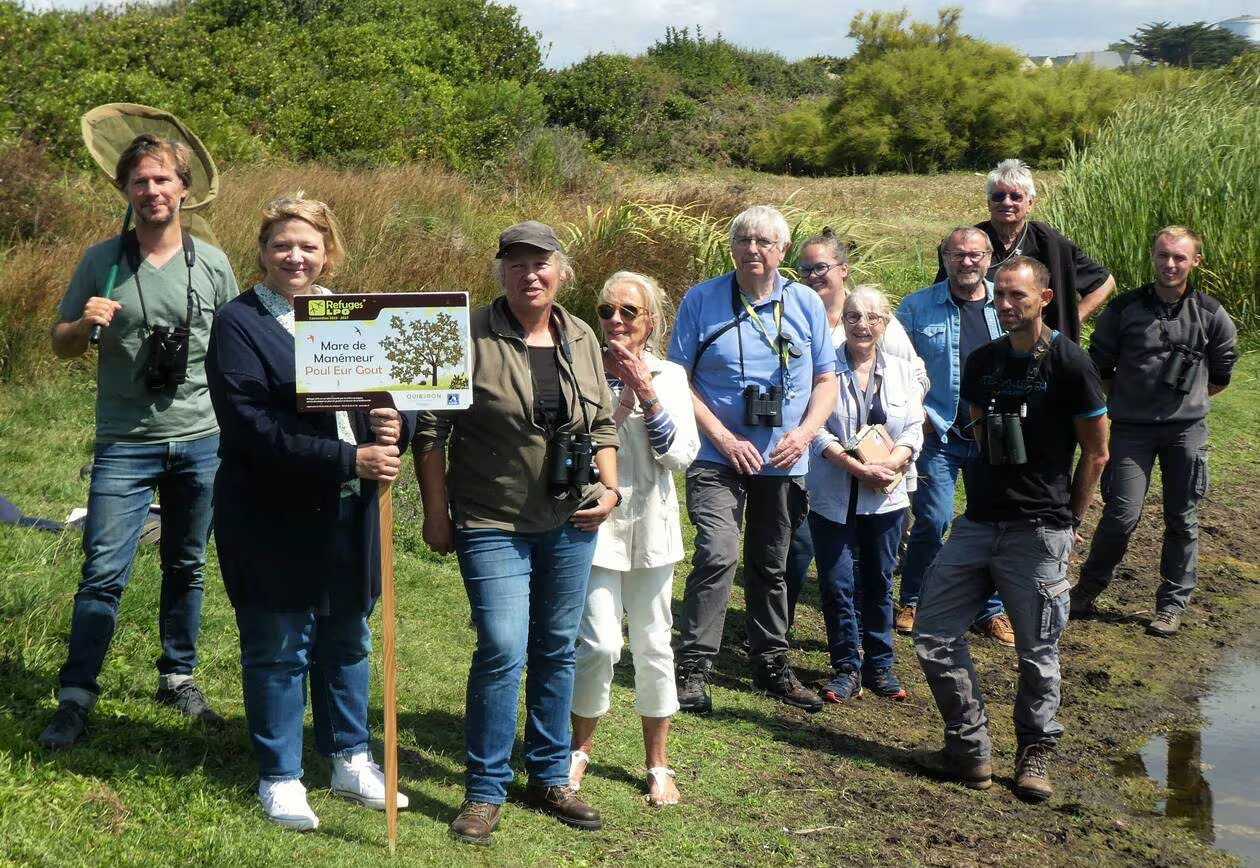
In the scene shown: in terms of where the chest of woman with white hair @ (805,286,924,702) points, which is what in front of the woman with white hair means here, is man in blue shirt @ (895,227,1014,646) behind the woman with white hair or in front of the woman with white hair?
behind

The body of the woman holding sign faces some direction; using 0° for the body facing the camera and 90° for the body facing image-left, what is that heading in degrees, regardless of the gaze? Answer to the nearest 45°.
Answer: approximately 315°

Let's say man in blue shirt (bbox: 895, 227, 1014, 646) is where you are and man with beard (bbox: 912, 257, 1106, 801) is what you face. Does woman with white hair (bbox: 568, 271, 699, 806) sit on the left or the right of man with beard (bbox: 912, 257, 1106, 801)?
right

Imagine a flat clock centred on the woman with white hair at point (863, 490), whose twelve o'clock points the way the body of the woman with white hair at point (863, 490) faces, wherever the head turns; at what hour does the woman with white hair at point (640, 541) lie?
the woman with white hair at point (640, 541) is roughly at 1 o'clock from the woman with white hair at point (863, 490).

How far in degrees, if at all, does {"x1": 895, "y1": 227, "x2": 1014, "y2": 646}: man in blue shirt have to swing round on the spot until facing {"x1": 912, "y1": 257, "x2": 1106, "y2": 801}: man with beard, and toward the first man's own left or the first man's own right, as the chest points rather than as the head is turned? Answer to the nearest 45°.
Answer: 0° — they already face them

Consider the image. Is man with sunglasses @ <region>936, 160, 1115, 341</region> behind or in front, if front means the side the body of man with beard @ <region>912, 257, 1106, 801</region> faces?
behind

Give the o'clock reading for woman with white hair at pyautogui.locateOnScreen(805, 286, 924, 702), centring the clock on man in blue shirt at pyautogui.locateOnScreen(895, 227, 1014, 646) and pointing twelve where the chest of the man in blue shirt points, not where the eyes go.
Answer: The woman with white hair is roughly at 1 o'clock from the man in blue shirt.

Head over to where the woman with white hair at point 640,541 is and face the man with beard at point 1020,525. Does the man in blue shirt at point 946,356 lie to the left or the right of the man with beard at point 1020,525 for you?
left

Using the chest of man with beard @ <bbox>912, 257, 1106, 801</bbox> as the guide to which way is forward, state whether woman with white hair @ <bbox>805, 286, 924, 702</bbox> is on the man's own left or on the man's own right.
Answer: on the man's own right

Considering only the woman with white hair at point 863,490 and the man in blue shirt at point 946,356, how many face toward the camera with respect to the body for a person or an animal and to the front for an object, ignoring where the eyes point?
2

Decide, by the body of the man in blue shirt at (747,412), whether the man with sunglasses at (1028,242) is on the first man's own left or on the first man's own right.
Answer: on the first man's own left
